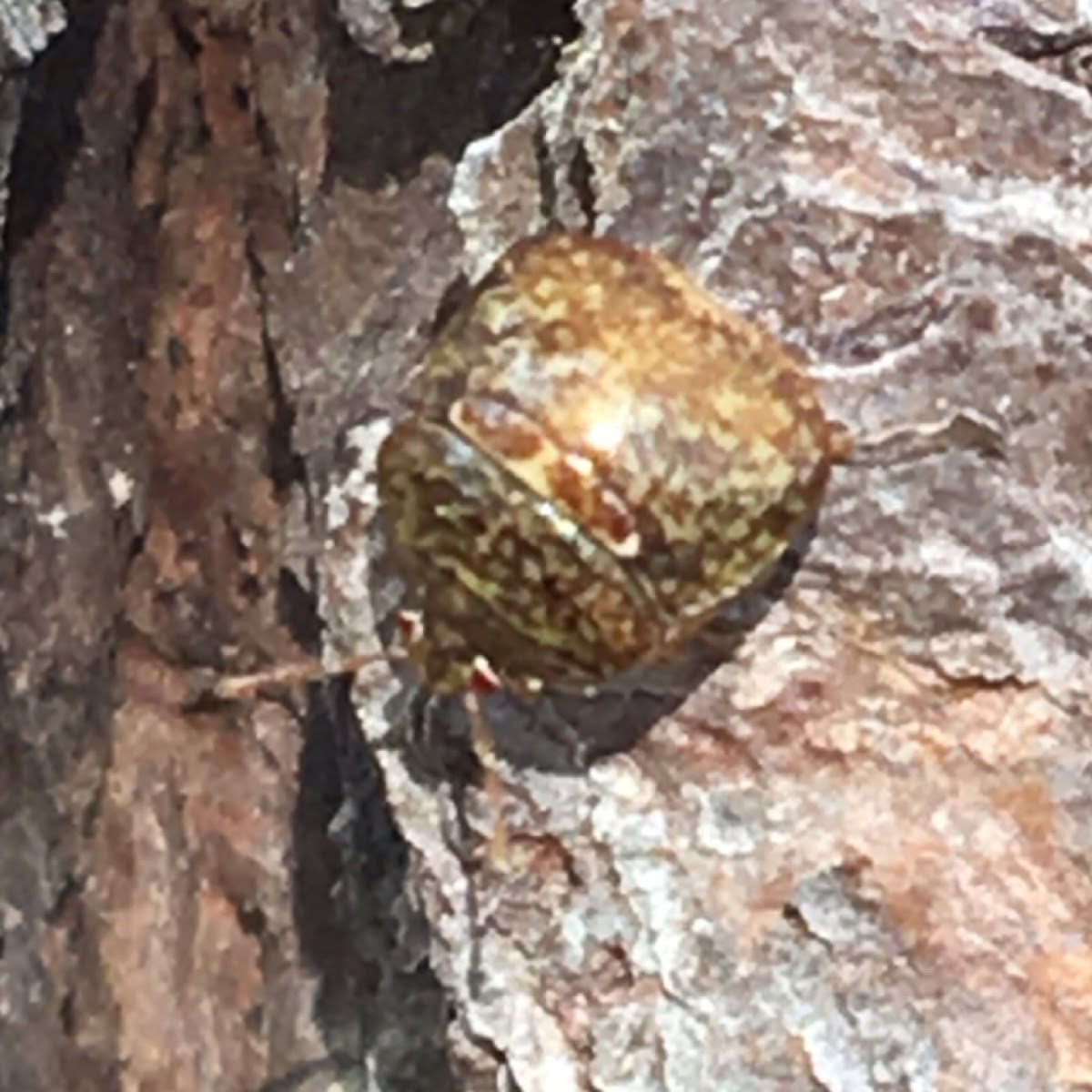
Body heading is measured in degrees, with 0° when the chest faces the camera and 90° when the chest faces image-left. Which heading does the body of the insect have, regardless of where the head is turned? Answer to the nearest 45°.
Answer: approximately 45°
